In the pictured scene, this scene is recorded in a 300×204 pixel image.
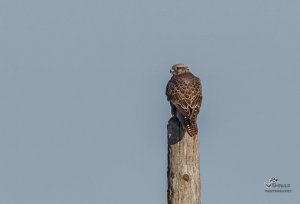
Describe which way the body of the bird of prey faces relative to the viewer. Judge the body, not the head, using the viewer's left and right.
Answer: facing away from the viewer and to the left of the viewer
